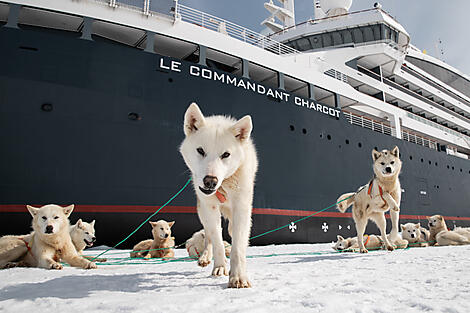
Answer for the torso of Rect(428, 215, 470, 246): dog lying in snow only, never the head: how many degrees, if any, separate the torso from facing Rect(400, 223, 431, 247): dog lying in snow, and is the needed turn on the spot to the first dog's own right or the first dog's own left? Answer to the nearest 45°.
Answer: approximately 45° to the first dog's own left

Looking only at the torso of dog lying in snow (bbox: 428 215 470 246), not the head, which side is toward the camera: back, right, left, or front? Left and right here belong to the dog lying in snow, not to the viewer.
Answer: left

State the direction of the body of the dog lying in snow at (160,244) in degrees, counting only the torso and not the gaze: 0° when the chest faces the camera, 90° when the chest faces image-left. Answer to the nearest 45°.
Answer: approximately 315°

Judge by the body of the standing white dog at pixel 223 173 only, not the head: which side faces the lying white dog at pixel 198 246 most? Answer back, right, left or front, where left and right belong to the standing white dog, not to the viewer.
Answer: back

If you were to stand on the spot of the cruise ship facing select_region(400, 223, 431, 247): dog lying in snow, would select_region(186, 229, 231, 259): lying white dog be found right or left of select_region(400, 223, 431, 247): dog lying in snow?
right

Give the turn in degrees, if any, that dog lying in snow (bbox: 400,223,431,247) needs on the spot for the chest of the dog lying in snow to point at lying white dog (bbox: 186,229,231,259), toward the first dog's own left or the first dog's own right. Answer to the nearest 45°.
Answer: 0° — it already faces it

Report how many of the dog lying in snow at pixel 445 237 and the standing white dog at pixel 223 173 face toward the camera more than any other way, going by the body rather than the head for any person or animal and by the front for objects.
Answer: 1

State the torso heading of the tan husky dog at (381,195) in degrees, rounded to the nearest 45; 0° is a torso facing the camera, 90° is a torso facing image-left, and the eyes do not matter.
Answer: approximately 315°

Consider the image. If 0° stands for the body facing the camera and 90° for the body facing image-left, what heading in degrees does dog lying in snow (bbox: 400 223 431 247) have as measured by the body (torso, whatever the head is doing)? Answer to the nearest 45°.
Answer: approximately 45°
